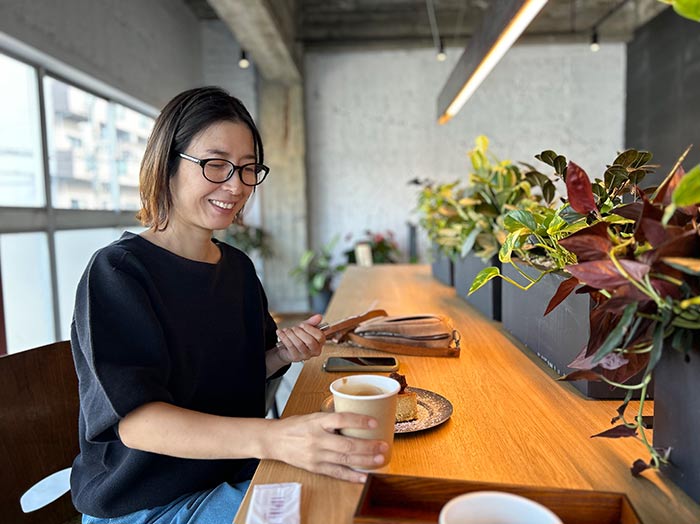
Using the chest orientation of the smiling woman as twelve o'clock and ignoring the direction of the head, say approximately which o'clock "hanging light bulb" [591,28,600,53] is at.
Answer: The hanging light bulb is roughly at 9 o'clock from the smiling woman.

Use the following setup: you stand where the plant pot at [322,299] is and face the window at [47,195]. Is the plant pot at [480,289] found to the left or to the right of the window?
left

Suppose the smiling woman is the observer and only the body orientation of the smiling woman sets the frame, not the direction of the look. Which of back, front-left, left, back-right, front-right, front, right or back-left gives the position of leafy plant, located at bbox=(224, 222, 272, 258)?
back-left

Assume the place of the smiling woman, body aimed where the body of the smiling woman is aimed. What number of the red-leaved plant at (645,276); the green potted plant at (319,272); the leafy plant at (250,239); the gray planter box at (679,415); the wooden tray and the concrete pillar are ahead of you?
3

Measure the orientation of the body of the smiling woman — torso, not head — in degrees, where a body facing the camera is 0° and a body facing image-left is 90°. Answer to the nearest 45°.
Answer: approximately 315°

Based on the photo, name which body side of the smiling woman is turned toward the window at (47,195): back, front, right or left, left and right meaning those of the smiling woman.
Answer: back

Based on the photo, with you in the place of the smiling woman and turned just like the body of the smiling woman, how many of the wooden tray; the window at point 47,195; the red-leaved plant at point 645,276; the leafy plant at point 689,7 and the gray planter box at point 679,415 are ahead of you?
4

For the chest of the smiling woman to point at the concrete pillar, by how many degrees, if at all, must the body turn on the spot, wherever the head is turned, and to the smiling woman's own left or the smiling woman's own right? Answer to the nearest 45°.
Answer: approximately 135° to the smiling woman's own left

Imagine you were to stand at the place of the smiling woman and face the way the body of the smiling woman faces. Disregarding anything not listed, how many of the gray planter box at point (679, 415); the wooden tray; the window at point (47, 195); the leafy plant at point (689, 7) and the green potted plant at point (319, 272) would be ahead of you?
3

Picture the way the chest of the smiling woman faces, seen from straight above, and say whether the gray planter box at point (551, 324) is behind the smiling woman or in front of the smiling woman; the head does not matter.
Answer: in front

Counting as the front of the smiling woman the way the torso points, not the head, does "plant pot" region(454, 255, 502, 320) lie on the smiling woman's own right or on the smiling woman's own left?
on the smiling woman's own left

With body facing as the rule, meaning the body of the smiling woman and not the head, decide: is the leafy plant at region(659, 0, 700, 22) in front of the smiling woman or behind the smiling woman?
in front

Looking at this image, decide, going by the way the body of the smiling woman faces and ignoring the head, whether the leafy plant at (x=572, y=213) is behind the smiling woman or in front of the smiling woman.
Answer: in front

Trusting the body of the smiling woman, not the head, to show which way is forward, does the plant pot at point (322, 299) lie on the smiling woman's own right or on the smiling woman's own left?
on the smiling woman's own left

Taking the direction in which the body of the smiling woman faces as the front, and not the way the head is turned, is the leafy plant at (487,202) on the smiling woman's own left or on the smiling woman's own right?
on the smiling woman's own left

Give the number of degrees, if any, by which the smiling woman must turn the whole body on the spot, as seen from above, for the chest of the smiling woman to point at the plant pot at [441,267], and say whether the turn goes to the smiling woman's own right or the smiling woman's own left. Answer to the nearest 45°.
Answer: approximately 90° to the smiling woman's own left
